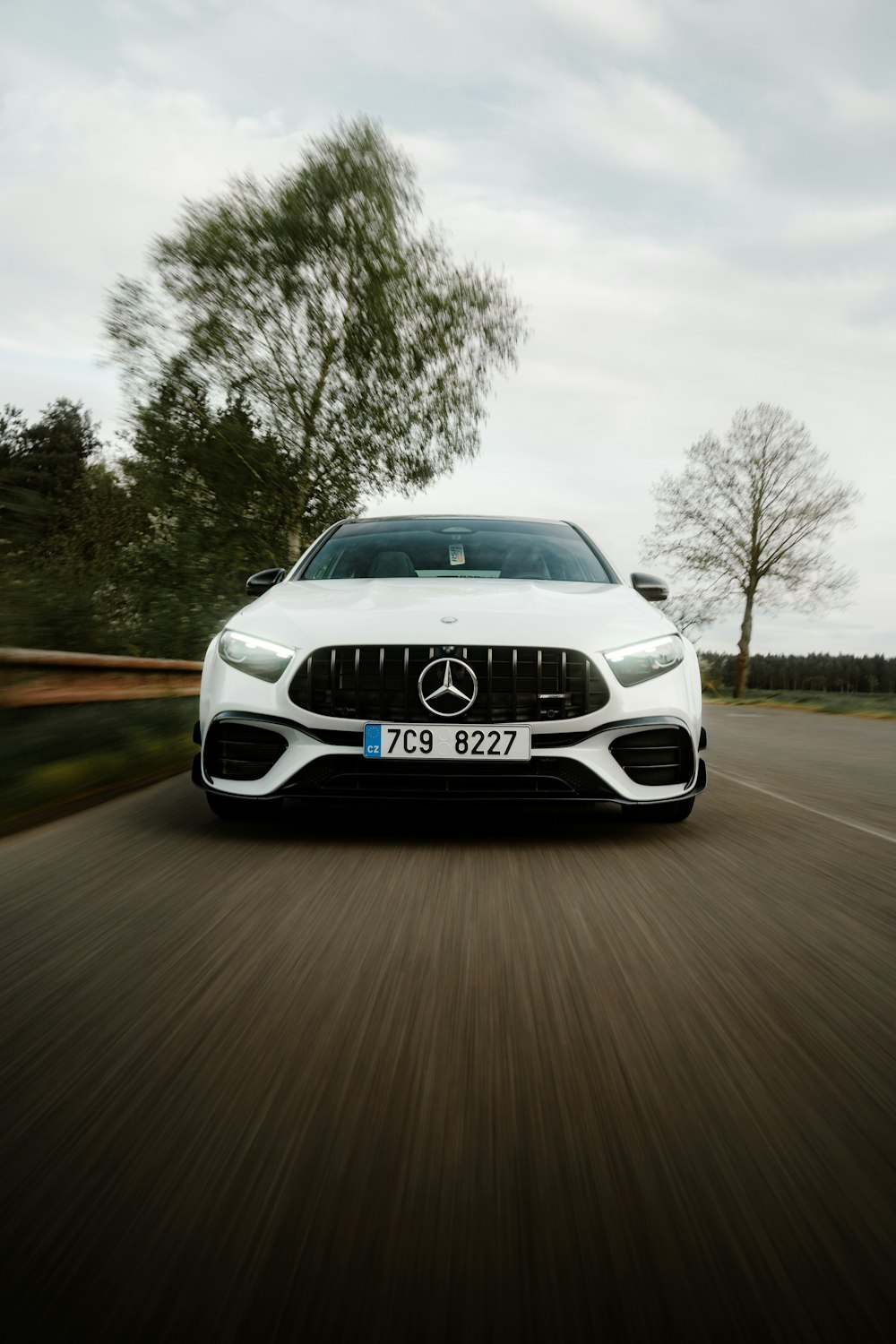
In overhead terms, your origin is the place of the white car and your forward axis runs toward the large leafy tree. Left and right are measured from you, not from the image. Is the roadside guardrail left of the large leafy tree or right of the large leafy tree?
left

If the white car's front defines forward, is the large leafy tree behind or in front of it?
behind

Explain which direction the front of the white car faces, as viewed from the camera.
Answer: facing the viewer

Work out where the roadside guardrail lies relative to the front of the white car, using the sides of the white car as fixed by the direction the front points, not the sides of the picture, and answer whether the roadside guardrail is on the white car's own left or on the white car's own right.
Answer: on the white car's own right
